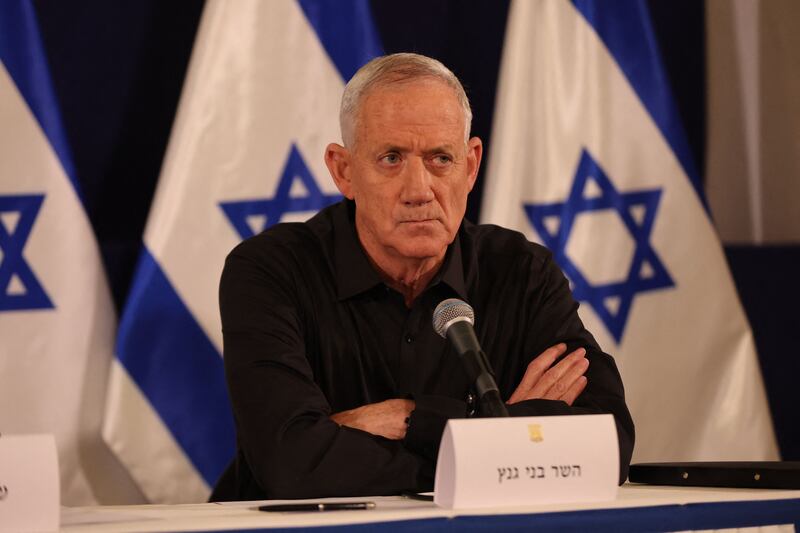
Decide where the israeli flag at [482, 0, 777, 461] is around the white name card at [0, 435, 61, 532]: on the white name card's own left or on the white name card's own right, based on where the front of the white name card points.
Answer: on the white name card's own left

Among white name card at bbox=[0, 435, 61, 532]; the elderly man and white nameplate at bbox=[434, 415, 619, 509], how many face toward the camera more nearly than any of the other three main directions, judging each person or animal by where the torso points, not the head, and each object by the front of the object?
3

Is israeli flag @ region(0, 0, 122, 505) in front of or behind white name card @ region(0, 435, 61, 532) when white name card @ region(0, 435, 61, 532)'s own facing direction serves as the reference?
behind

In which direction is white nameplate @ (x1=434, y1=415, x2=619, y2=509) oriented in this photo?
toward the camera

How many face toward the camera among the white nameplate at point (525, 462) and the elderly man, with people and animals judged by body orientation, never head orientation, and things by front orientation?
2

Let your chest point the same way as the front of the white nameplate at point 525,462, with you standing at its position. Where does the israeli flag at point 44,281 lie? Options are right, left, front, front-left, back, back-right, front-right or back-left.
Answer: back-right

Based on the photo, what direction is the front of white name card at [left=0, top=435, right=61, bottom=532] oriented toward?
toward the camera

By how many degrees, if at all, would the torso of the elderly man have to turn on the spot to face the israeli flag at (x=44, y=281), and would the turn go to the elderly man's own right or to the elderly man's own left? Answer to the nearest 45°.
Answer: approximately 135° to the elderly man's own right

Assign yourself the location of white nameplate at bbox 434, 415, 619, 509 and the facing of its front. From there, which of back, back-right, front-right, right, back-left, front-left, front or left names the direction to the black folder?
back-left
